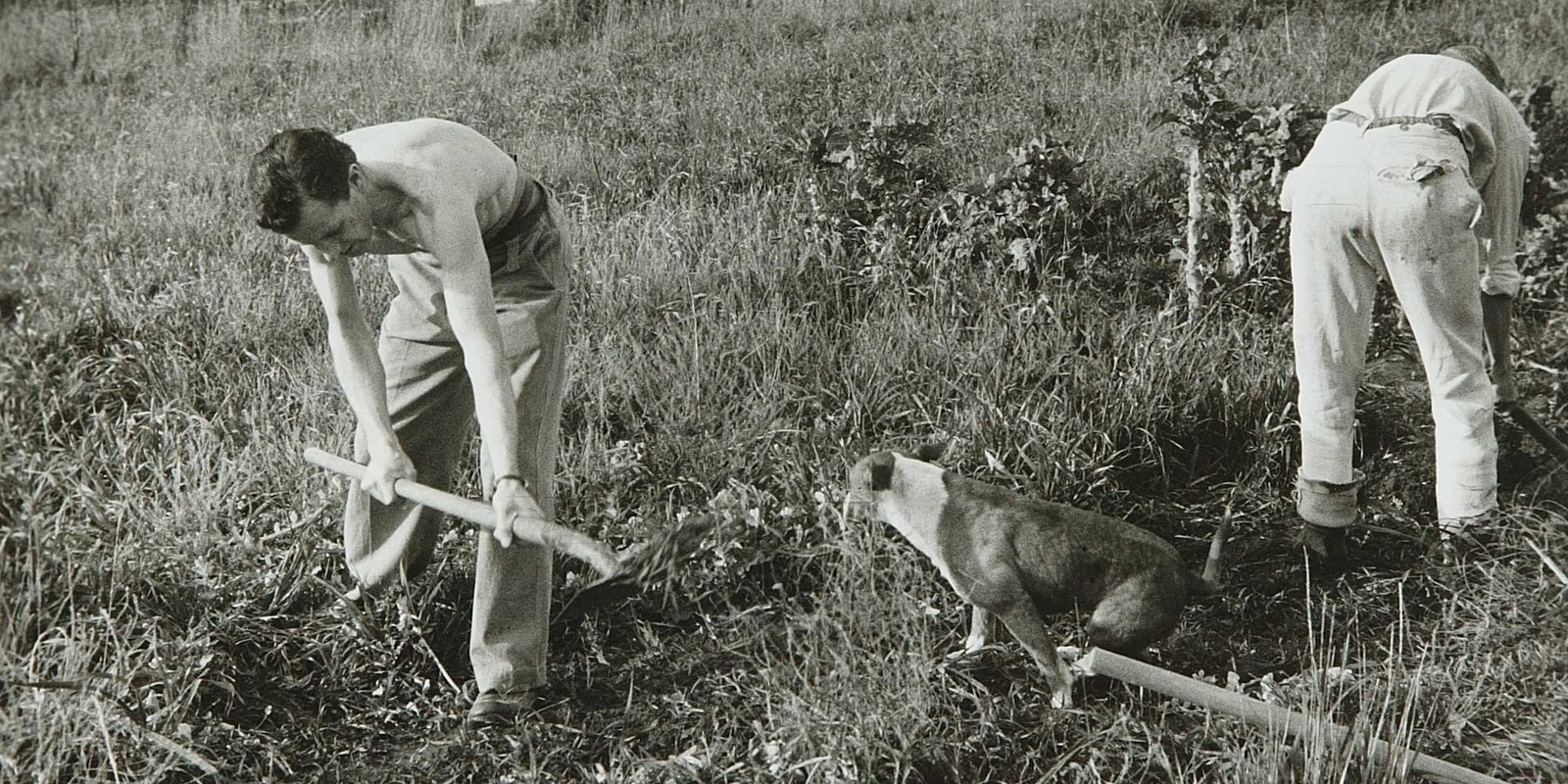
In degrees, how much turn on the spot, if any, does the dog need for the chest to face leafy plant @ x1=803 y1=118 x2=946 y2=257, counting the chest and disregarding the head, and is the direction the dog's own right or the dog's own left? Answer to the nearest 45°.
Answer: approximately 90° to the dog's own right

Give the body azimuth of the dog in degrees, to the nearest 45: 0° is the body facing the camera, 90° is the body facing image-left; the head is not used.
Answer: approximately 90°

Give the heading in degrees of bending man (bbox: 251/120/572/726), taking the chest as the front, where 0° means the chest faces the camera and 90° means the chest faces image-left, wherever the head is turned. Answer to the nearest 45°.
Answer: approximately 45°

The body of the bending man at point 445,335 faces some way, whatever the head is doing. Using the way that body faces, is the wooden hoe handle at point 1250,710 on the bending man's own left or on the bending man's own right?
on the bending man's own left

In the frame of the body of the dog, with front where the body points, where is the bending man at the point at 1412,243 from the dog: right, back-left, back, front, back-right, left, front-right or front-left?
back-right

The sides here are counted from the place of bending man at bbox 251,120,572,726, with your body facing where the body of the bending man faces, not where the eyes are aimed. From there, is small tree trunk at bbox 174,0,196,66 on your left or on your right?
on your right

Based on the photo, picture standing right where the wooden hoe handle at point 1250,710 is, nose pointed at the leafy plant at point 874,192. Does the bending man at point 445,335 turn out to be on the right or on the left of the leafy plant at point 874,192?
left

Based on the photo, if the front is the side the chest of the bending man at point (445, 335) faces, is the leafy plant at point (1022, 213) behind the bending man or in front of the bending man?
behind

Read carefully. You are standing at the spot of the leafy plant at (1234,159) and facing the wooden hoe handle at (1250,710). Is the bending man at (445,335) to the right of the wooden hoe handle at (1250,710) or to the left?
right
